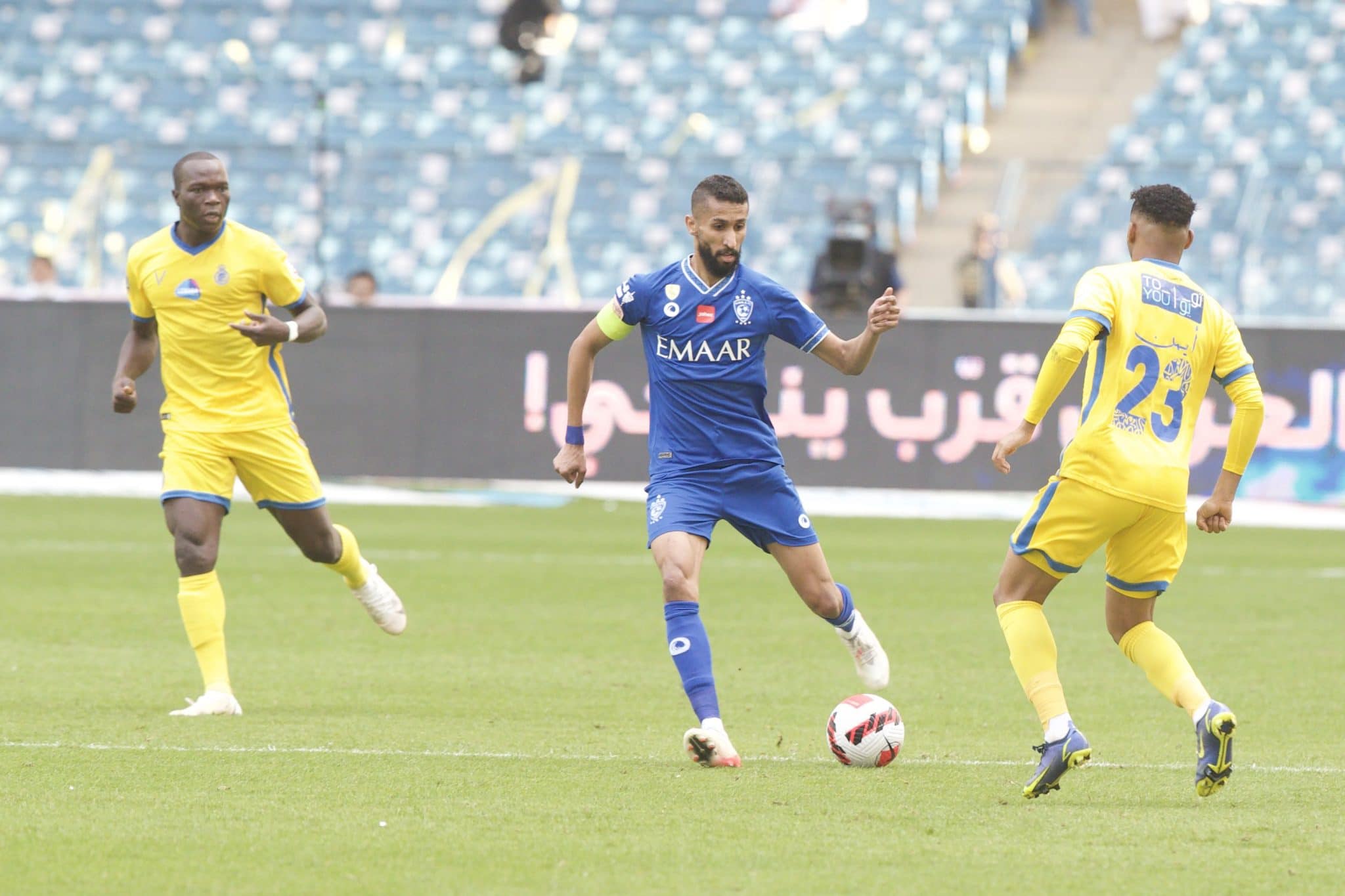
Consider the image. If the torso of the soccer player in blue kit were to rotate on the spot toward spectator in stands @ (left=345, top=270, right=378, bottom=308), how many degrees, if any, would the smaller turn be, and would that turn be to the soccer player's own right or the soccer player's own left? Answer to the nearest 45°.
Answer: approximately 180°

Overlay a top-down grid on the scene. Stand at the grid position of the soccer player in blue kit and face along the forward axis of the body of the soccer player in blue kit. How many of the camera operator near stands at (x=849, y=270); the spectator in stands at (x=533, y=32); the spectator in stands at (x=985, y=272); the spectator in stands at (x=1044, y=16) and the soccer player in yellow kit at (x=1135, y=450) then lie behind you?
4

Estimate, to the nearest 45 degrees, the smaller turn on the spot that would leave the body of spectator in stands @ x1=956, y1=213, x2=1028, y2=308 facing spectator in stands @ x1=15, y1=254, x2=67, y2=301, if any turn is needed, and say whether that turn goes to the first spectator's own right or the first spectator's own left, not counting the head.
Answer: approximately 90° to the first spectator's own right

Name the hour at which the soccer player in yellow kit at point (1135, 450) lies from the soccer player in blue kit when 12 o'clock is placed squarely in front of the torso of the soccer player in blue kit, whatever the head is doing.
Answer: The soccer player in yellow kit is roughly at 10 o'clock from the soccer player in blue kit.

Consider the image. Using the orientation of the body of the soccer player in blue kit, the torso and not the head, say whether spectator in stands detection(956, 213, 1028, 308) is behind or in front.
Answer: behind

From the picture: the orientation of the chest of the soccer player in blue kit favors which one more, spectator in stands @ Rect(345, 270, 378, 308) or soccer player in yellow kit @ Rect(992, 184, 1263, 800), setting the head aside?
the soccer player in yellow kit

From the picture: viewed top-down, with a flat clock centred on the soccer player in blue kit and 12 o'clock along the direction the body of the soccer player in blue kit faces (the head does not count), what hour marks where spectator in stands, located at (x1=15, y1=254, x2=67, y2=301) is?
The spectator in stands is roughly at 5 o'clock from the soccer player in blue kit.

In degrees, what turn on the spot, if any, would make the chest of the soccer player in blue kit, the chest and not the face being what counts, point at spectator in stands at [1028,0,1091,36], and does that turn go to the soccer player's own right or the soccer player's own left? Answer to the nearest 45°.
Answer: approximately 180°

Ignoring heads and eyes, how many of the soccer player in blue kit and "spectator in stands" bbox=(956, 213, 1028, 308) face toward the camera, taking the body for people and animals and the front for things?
2

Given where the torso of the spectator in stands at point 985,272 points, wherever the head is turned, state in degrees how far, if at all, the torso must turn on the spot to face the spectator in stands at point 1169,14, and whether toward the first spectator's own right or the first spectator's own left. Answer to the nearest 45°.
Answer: approximately 180°

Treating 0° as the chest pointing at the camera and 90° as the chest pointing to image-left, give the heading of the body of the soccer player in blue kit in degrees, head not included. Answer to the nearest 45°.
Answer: approximately 0°

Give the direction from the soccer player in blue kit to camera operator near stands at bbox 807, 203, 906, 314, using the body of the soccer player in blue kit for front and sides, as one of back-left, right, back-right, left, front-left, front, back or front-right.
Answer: back

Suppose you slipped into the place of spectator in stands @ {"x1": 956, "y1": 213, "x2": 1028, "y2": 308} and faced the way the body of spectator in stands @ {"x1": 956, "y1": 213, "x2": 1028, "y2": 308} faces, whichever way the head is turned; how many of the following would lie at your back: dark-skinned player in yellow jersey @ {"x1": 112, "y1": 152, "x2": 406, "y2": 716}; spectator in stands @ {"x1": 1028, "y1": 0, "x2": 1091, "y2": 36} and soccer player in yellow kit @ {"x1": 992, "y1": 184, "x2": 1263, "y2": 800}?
1

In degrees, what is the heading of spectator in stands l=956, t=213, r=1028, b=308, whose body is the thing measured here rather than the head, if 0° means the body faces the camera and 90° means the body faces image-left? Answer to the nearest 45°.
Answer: approximately 0°
